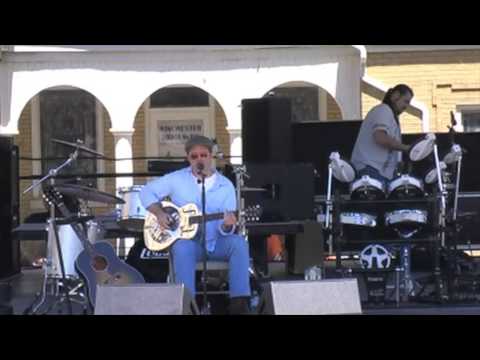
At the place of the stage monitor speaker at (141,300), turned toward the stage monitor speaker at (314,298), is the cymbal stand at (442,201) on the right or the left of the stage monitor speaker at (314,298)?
left

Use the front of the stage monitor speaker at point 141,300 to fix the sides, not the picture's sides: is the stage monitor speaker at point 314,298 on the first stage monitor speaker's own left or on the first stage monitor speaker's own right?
on the first stage monitor speaker's own right

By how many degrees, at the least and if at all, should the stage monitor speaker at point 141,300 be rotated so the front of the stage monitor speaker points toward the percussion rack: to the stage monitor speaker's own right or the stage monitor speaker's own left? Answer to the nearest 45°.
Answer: approximately 45° to the stage monitor speaker's own right

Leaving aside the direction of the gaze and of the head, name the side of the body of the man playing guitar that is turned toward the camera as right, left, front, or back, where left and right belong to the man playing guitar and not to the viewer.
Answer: front

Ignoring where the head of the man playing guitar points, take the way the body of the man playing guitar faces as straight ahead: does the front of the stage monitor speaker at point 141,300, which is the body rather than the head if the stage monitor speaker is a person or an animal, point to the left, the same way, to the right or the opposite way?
the opposite way

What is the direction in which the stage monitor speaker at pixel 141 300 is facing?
away from the camera

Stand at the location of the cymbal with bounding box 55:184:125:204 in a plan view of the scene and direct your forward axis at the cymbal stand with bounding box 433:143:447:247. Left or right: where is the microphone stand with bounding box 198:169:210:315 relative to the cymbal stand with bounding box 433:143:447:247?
right
